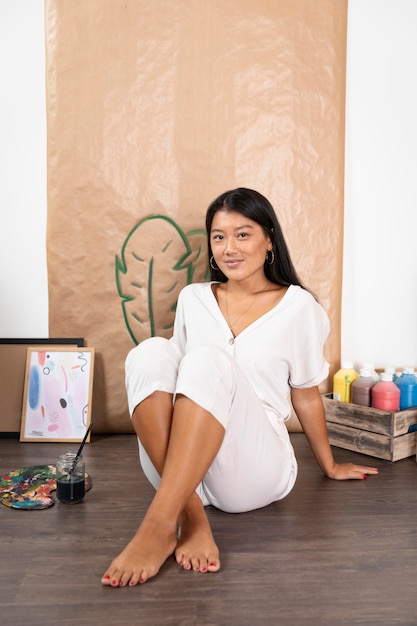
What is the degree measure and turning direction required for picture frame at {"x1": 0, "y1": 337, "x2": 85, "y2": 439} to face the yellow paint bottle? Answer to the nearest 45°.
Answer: approximately 90° to its left

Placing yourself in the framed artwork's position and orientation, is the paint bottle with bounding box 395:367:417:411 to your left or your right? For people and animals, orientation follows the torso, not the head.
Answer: on your left

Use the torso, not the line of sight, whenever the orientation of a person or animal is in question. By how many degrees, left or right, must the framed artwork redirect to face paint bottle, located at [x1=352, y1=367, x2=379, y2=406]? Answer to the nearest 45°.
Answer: approximately 90° to its left

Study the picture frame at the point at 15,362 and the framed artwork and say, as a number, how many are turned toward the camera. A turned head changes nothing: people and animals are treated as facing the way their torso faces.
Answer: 2

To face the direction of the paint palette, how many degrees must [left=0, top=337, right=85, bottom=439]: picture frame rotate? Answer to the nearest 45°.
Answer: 0° — it already faces it

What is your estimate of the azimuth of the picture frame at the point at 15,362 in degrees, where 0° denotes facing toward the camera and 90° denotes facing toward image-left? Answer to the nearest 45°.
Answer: approximately 0°

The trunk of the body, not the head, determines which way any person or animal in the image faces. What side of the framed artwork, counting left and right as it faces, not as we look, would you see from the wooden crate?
left

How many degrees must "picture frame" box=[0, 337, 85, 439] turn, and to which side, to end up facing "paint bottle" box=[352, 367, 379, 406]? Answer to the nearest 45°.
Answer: approximately 90° to its left

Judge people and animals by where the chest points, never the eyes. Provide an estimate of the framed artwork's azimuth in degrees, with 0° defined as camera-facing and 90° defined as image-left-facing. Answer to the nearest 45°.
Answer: approximately 0°

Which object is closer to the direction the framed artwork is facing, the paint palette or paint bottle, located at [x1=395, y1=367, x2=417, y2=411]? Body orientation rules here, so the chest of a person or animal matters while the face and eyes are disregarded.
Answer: the paint palette

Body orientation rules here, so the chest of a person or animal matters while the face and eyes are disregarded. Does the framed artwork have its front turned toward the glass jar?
yes
